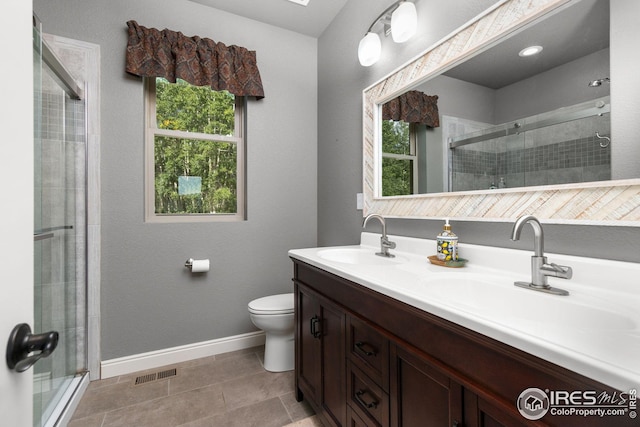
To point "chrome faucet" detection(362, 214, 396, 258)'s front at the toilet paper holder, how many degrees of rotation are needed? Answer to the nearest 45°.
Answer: approximately 45° to its right

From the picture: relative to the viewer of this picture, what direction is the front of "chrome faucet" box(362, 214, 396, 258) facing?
facing the viewer and to the left of the viewer

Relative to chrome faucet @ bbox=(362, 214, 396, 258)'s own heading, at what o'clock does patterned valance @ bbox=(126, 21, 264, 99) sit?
The patterned valance is roughly at 2 o'clock from the chrome faucet.

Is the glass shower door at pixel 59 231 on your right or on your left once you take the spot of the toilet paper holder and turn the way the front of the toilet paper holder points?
on your right

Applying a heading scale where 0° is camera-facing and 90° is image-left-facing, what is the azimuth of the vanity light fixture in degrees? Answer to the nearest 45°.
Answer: approximately 45°

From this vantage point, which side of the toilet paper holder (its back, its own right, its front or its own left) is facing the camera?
front

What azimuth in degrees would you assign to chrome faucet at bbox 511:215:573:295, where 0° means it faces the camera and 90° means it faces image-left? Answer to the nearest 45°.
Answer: approximately 45°

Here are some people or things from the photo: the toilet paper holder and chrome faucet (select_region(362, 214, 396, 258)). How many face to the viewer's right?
0

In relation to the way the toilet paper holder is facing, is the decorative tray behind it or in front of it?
in front

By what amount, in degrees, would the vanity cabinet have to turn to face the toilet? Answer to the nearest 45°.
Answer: approximately 90° to its right

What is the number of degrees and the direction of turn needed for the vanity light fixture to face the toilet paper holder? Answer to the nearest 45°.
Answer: approximately 45° to its right

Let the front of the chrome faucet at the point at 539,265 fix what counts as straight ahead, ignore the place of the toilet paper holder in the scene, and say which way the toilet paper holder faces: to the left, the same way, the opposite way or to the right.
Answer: to the left

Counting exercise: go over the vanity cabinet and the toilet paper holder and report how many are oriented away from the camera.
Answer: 0

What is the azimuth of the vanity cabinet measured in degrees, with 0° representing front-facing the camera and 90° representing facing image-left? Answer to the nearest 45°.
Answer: approximately 45°
